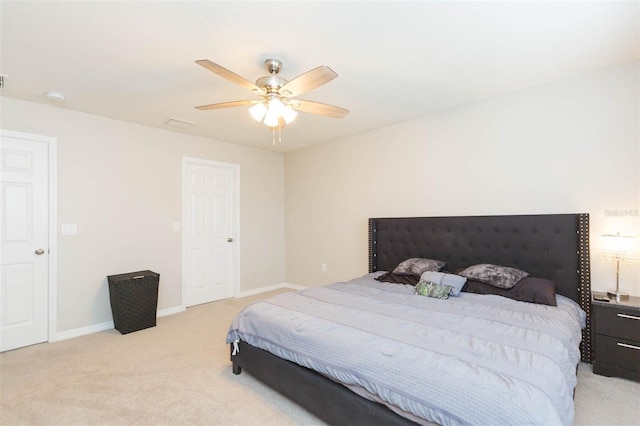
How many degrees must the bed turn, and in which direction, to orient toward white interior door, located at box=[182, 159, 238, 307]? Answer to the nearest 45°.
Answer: approximately 90° to its right

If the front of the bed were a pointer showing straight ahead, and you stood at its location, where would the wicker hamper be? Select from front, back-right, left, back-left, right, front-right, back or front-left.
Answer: front-right

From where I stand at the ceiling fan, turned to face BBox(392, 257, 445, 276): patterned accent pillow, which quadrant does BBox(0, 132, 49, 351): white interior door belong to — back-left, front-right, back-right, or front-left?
back-left

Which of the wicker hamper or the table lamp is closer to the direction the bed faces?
the wicker hamper

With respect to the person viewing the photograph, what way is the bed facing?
facing the viewer and to the left of the viewer

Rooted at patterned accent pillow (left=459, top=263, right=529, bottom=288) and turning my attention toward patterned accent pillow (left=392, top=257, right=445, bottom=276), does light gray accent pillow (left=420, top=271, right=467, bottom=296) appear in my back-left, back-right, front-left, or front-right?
front-left
